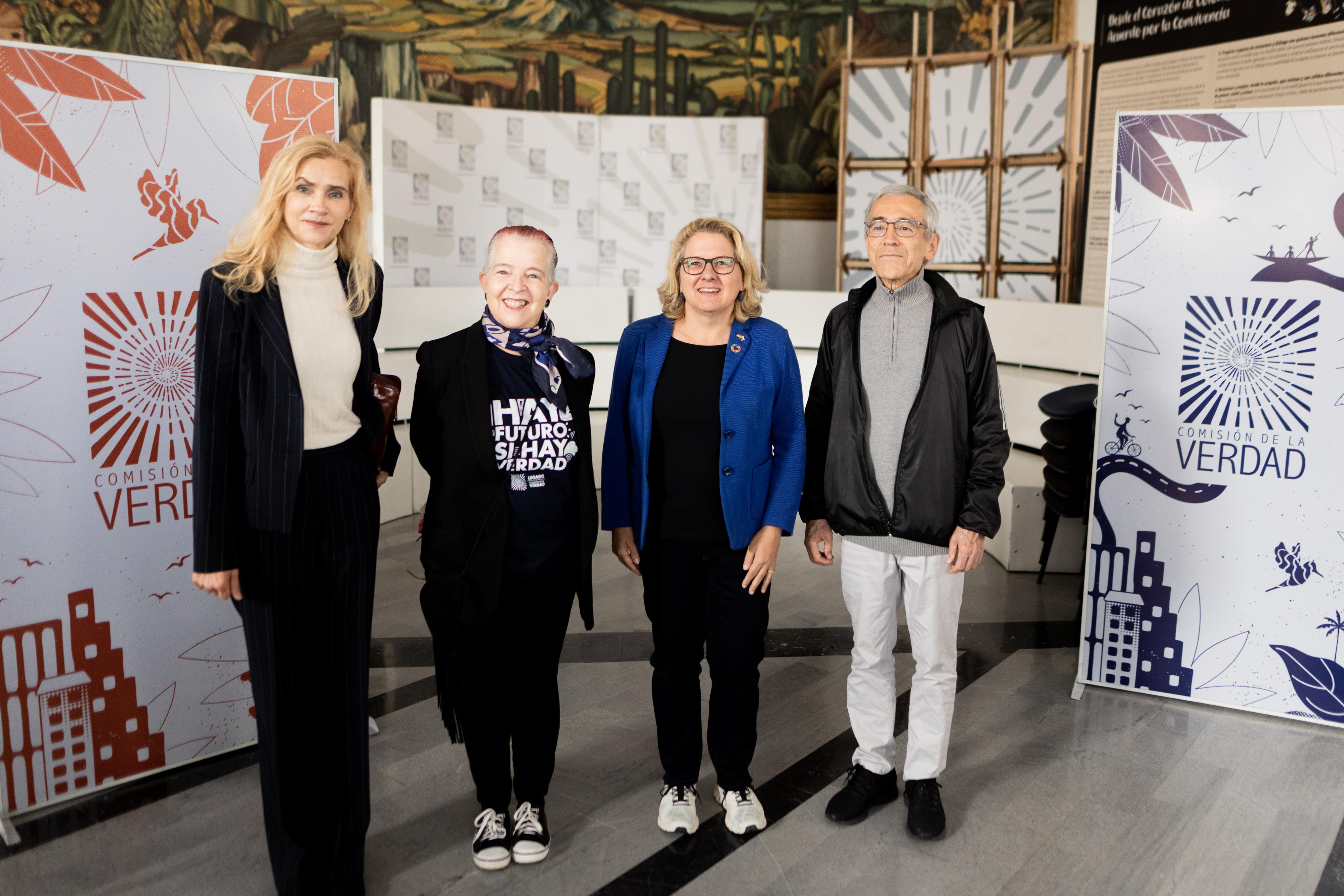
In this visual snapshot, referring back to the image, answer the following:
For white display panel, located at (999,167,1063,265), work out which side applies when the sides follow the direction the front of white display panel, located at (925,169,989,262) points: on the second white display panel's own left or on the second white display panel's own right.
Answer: on the second white display panel's own left

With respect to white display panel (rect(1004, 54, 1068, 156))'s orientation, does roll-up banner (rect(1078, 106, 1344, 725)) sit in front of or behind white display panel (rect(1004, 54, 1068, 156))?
in front

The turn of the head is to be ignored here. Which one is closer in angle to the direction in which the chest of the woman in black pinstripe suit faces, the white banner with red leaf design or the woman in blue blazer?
the woman in blue blazer

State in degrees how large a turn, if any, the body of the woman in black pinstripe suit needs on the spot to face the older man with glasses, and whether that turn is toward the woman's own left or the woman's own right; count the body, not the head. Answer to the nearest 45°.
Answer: approximately 45° to the woman's own left

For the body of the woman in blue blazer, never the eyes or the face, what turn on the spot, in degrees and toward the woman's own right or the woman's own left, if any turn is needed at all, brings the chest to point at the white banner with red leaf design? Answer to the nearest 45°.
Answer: approximately 90° to the woman's own right

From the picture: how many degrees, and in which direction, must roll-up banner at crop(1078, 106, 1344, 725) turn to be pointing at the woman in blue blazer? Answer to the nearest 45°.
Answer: approximately 45° to its right

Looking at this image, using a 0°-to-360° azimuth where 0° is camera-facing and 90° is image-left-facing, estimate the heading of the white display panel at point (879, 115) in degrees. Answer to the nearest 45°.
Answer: approximately 0°
